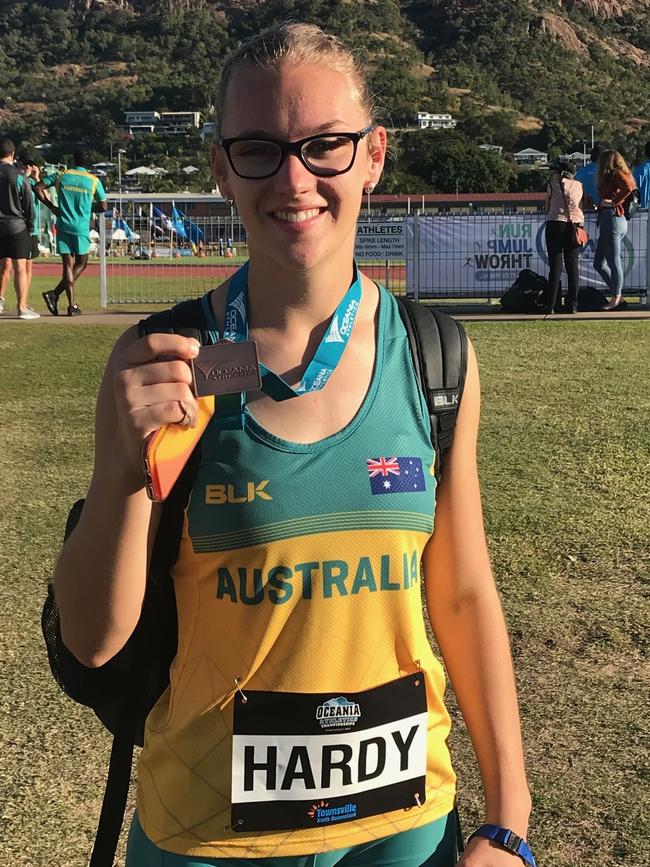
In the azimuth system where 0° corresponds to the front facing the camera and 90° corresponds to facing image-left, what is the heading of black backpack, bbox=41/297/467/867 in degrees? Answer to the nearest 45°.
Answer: approximately 180°

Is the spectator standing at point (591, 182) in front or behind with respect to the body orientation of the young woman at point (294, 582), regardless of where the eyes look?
behind

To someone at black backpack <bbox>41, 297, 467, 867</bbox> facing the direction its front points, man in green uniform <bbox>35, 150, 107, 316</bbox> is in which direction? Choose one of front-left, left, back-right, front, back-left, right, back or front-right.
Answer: front

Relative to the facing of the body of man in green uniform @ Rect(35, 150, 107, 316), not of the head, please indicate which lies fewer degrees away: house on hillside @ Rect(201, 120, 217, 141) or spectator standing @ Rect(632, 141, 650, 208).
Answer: the house on hillside

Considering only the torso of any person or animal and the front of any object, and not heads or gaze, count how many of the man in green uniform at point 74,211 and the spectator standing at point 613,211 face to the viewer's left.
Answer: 1

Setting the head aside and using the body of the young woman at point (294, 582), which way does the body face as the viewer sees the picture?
toward the camera

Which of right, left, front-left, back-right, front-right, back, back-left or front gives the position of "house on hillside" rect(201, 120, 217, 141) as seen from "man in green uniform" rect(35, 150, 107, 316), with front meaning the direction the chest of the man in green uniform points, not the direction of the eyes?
front

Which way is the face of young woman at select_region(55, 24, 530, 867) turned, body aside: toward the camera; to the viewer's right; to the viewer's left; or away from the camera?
toward the camera
